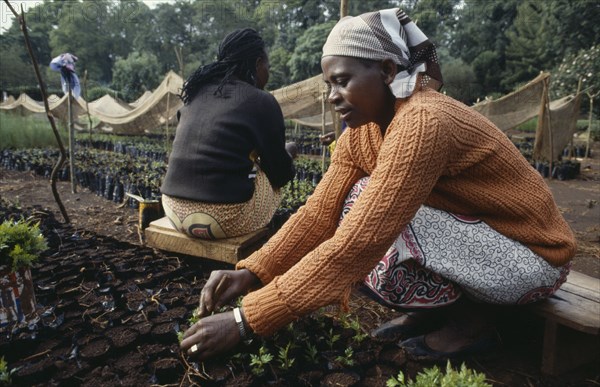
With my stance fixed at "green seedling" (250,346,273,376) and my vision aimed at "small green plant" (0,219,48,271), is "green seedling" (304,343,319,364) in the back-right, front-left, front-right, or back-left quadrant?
back-right

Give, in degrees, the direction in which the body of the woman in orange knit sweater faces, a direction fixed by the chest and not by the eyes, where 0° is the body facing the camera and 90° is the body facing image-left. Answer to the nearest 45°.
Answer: approximately 90°

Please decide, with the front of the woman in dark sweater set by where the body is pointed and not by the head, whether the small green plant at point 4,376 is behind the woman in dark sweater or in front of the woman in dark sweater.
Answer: behind

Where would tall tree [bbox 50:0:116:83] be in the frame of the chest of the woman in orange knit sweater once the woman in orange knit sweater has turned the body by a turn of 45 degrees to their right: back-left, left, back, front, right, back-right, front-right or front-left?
front

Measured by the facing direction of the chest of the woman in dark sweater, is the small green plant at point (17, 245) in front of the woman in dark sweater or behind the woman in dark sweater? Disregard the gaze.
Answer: behind

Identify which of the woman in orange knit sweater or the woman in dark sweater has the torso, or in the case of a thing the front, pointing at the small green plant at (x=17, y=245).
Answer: the woman in orange knit sweater

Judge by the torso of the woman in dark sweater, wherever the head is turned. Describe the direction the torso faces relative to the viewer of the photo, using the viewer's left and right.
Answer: facing away from the viewer and to the right of the viewer

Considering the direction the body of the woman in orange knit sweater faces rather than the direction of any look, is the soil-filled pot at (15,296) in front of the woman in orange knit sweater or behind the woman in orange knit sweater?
in front

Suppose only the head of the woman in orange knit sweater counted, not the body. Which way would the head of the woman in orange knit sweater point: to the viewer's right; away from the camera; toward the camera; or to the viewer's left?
to the viewer's left

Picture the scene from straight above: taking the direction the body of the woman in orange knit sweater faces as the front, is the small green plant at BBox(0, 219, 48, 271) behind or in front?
in front

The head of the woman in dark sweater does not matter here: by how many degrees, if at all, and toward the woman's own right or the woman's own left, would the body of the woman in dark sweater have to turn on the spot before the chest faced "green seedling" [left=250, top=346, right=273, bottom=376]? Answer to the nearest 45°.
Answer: approximately 135° to the woman's own right

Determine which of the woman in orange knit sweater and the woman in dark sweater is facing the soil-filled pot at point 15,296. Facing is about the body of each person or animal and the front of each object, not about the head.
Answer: the woman in orange knit sweater

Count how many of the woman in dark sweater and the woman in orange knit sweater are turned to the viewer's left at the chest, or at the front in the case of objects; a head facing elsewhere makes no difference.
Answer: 1

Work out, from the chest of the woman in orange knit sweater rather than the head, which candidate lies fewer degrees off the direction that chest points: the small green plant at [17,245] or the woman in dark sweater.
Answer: the small green plant
